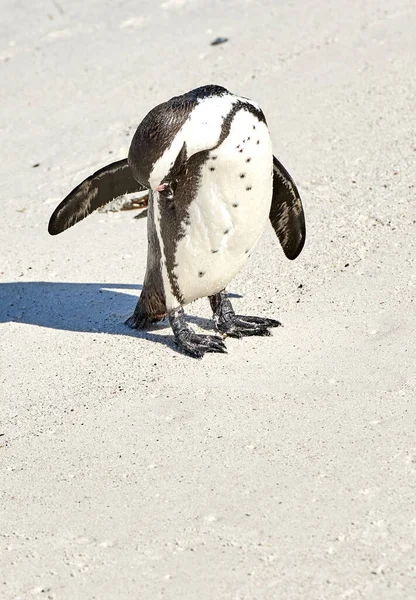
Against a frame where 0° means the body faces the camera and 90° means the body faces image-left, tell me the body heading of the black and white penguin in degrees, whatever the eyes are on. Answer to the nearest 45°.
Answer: approximately 315°
